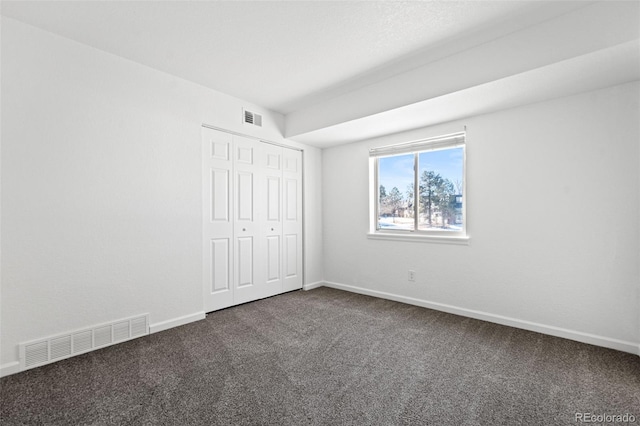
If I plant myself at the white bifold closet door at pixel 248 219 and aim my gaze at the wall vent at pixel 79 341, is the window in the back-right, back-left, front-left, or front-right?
back-left

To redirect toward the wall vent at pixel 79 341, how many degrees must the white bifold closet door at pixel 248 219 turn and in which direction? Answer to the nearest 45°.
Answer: approximately 90° to its right

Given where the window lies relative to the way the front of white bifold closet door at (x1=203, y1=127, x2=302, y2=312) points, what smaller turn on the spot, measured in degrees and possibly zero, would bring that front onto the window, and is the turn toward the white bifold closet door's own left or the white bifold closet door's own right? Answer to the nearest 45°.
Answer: approximately 45° to the white bifold closet door's own left

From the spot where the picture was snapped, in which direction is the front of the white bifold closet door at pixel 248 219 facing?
facing the viewer and to the right of the viewer

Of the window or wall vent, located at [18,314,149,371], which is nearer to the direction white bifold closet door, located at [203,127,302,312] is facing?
the window
